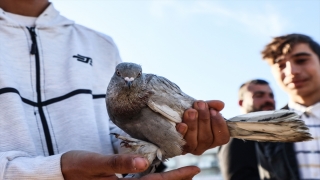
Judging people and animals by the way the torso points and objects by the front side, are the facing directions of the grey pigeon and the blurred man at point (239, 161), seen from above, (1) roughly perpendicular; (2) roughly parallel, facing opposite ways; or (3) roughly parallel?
roughly perpendicular

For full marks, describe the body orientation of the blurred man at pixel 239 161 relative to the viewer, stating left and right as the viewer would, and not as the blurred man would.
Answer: facing the viewer and to the right of the viewer

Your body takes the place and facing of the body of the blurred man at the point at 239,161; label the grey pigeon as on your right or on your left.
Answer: on your right

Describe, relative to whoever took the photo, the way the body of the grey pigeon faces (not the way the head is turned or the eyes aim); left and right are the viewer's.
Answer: facing the viewer and to the left of the viewer

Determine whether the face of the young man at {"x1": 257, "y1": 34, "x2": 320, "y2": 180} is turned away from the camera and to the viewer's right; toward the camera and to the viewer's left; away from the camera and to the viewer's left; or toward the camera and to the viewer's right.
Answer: toward the camera and to the viewer's left

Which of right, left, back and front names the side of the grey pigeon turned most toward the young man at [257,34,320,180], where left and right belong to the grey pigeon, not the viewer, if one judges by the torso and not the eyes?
back

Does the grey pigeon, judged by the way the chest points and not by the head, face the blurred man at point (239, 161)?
no
